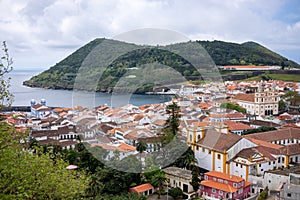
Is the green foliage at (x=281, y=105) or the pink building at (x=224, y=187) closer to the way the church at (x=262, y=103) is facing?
the pink building

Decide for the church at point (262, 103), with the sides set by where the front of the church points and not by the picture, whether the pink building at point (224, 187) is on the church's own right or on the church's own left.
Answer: on the church's own right

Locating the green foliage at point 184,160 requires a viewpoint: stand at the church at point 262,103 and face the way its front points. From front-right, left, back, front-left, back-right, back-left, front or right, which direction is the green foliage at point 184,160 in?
front-right

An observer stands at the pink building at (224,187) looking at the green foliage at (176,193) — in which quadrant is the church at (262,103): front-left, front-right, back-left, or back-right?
back-right

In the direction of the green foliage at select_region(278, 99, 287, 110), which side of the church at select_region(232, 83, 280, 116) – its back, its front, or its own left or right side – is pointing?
left

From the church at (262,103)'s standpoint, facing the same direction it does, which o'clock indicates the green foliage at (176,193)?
The green foliage is roughly at 2 o'clock from the church.

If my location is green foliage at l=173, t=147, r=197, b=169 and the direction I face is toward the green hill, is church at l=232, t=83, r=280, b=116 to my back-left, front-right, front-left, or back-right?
front-right

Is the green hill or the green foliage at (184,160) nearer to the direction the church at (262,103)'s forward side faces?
the green foliage

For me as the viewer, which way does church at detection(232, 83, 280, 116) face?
facing the viewer and to the right of the viewer
